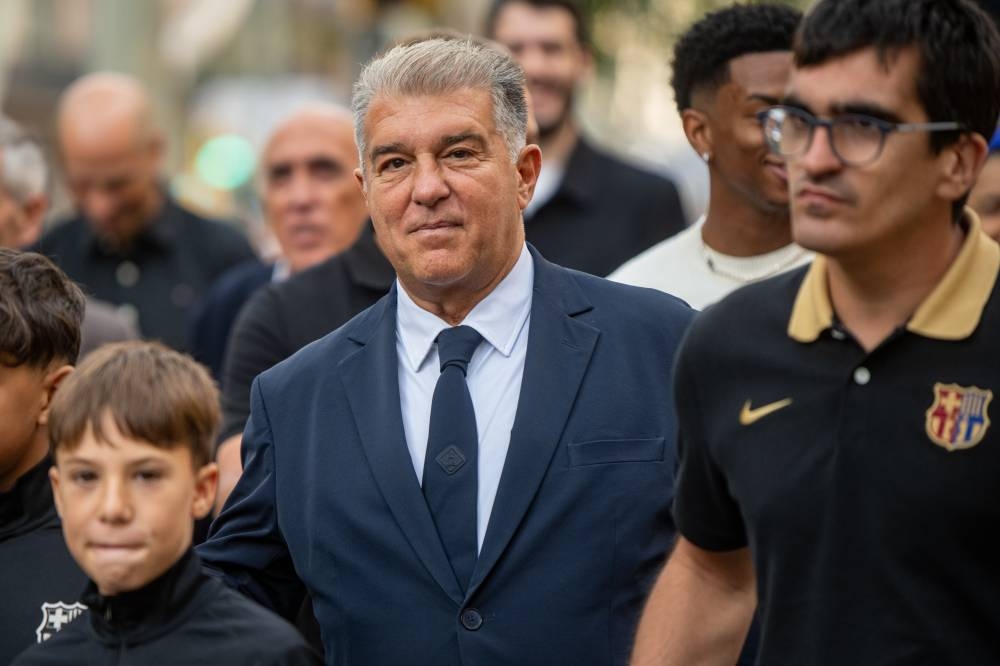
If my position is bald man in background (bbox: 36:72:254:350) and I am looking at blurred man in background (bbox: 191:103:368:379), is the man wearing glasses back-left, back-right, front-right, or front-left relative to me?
front-right

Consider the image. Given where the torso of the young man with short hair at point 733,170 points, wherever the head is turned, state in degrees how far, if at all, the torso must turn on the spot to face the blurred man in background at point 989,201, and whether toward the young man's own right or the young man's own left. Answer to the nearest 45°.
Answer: approximately 45° to the young man's own left

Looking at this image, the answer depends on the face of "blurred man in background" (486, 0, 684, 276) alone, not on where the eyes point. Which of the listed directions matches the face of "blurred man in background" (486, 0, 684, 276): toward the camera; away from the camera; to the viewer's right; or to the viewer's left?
toward the camera

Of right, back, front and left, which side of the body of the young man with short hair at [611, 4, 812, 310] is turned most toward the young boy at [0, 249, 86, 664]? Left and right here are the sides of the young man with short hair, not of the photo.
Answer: right

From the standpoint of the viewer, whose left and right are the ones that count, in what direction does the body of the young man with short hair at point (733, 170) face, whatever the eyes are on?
facing the viewer and to the right of the viewer

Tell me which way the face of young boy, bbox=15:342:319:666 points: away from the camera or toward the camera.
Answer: toward the camera

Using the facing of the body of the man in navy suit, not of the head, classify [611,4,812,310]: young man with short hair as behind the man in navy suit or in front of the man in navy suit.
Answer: behind

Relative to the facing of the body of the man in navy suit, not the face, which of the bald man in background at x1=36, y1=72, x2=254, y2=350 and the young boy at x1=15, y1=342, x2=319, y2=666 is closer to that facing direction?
the young boy

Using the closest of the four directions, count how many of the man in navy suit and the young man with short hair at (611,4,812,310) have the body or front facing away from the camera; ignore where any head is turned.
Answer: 0

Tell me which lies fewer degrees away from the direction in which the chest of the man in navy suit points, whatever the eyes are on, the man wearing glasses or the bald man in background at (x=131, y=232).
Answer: the man wearing glasses

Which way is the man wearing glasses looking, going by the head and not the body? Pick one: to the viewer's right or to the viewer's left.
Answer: to the viewer's left

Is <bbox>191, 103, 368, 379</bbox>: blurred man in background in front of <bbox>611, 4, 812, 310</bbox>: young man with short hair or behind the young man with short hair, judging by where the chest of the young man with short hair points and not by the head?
behind

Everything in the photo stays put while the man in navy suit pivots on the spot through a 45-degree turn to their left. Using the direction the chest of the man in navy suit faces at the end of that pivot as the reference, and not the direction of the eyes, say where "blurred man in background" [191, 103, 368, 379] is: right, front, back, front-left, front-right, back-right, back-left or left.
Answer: back-left

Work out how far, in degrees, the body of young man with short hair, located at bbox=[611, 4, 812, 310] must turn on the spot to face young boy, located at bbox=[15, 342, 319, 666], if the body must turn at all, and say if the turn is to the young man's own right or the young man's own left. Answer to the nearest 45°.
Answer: approximately 90° to the young man's own right

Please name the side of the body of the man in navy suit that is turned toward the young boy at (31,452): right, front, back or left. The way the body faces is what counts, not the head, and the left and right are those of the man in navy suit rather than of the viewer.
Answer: right

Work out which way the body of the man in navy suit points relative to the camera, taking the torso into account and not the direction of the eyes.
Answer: toward the camera
